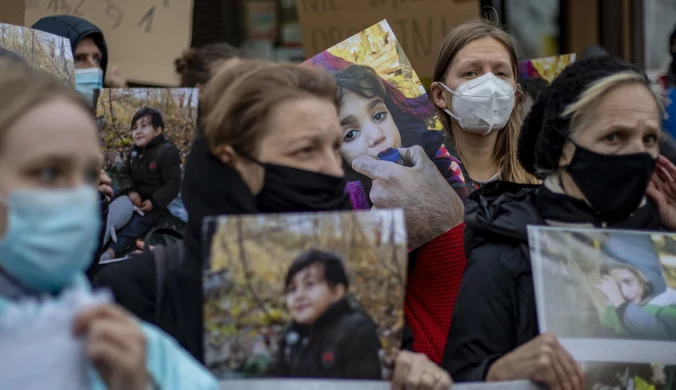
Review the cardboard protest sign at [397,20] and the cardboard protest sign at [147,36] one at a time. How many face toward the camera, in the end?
2

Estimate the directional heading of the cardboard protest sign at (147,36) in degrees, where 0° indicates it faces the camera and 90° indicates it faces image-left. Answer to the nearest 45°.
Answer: approximately 0°

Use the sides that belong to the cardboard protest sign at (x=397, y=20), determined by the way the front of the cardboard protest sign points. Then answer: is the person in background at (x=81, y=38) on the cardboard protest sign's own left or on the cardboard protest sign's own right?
on the cardboard protest sign's own right

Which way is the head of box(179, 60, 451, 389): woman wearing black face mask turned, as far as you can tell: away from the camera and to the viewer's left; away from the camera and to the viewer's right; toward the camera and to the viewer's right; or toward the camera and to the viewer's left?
toward the camera and to the viewer's right

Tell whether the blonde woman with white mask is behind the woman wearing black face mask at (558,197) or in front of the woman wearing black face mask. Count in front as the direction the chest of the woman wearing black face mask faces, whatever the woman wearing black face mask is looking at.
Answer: behind
